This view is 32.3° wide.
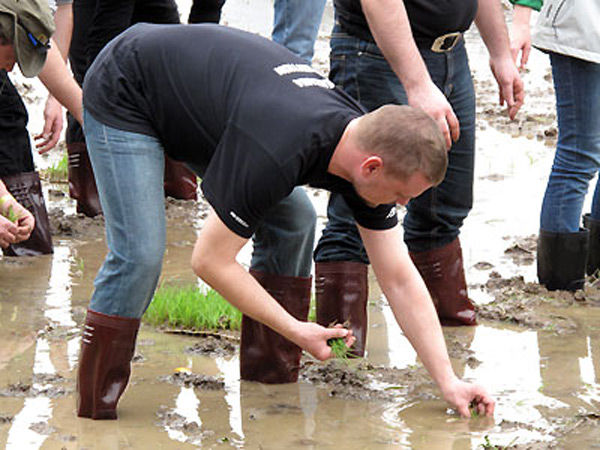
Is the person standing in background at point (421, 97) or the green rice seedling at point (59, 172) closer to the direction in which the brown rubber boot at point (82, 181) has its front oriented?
the person standing in background

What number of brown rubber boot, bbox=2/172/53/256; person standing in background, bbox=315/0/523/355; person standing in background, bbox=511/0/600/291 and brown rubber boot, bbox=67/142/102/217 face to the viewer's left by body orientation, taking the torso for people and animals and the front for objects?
1

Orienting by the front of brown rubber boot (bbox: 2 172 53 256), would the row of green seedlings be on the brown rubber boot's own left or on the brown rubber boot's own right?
on the brown rubber boot's own left

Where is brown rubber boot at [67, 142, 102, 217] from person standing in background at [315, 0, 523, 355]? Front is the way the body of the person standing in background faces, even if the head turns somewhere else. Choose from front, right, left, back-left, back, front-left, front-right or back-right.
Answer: back

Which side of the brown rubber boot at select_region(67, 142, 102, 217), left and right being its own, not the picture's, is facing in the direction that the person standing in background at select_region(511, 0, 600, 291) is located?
front
